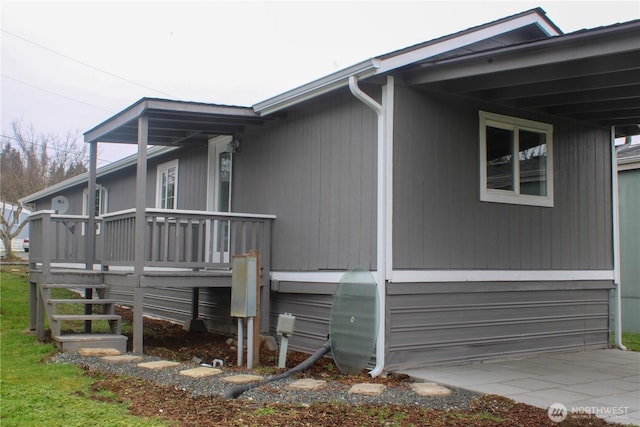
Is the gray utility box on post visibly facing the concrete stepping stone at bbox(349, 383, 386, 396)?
no

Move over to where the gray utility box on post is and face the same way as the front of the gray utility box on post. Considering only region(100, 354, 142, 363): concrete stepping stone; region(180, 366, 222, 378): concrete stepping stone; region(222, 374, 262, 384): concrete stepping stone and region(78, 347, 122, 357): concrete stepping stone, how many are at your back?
0

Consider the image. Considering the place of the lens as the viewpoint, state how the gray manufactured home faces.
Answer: facing the viewer and to the left of the viewer

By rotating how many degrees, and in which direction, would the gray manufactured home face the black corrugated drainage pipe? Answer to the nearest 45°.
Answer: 0° — it already faces it

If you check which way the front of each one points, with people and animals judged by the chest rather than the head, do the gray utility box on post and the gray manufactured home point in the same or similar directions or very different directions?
same or similar directions

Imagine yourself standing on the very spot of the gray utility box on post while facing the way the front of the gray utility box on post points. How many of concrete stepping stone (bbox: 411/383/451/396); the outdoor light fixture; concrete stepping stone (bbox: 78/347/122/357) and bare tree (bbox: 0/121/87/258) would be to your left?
1

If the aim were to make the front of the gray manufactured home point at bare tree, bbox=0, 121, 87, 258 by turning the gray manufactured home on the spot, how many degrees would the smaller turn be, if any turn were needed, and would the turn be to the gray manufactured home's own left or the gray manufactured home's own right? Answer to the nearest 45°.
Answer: approximately 90° to the gray manufactured home's own right

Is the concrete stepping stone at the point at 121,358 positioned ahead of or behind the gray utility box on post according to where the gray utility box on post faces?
ahead

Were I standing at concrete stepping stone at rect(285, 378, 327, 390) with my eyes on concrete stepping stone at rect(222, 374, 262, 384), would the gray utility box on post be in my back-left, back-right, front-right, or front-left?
front-right

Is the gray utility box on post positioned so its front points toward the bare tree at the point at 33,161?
no

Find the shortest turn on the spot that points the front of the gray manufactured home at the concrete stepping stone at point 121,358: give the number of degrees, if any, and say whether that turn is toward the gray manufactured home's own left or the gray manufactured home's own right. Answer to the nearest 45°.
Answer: approximately 45° to the gray manufactured home's own right

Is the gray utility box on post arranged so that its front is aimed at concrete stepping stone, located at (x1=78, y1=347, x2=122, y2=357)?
no

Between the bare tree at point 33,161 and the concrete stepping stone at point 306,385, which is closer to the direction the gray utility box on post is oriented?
the concrete stepping stone

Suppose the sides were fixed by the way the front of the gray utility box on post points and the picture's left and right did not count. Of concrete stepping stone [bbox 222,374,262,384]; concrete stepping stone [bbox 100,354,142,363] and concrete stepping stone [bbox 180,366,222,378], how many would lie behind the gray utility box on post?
0
